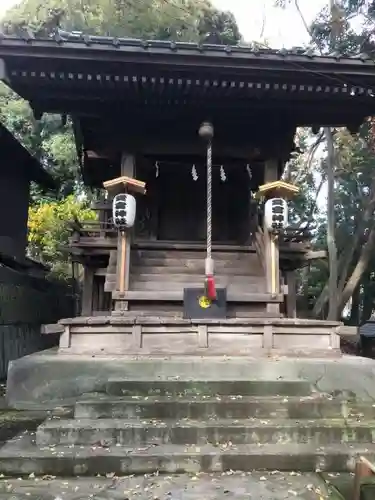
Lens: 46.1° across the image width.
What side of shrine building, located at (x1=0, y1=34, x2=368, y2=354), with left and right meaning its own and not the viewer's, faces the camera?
front
